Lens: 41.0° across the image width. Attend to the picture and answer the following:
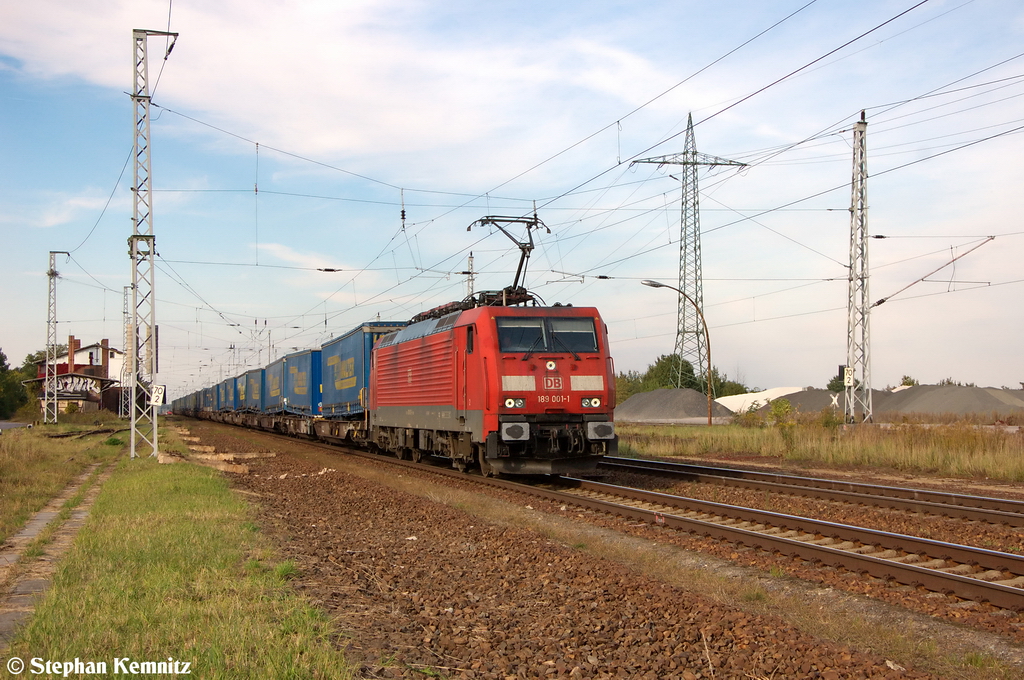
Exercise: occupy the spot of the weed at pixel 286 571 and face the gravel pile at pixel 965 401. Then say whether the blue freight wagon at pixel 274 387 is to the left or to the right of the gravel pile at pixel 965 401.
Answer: left

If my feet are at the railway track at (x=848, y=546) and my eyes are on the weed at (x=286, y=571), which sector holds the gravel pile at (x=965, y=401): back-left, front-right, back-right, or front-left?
back-right

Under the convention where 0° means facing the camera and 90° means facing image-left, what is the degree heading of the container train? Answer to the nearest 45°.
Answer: approximately 315°

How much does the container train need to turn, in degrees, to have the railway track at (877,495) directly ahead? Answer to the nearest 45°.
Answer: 0° — it already faces it

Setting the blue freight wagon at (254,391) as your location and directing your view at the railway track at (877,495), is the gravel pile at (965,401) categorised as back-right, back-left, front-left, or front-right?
front-left

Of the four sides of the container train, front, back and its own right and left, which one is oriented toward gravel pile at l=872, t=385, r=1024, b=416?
left

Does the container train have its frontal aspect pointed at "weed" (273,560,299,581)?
no
